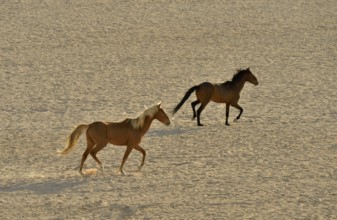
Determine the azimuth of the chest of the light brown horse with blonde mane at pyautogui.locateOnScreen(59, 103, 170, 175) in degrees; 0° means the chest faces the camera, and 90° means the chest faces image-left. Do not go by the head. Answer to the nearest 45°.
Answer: approximately 270°

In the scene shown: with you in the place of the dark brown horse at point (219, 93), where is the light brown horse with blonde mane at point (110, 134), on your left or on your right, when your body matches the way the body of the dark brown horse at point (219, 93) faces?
on your right

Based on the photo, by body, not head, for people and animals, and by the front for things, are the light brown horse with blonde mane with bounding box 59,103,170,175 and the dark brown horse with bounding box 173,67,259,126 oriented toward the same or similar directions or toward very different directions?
same or similar directions

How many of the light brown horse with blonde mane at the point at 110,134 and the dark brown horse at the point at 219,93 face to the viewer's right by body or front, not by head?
2

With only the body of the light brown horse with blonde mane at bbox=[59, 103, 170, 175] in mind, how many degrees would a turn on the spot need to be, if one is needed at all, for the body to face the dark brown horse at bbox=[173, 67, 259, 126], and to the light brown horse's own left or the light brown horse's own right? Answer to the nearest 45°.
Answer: approximately 45° to the light brown horse's own left

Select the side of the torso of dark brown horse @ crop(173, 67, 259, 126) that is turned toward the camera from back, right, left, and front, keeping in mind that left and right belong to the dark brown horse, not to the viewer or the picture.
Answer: right
